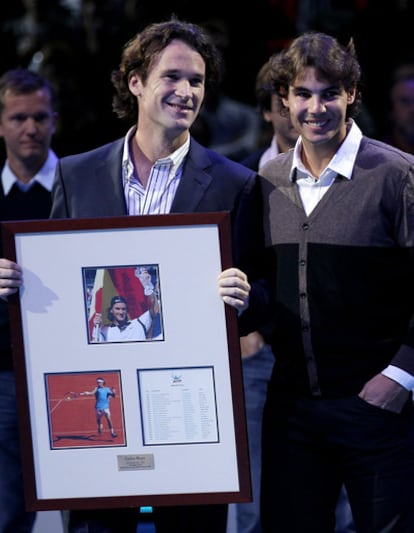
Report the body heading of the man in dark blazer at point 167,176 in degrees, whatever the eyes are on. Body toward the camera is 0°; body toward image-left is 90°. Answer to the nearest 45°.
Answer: approximately 0°

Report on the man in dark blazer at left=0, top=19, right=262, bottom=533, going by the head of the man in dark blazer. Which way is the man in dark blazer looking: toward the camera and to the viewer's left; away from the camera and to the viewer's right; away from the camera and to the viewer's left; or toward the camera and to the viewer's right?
toward the camera and to the viewer's right
